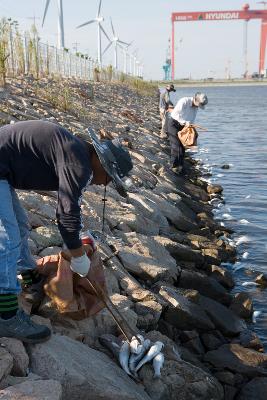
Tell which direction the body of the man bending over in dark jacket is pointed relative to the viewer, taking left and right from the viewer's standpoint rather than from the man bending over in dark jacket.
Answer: facing to the right of the viewer

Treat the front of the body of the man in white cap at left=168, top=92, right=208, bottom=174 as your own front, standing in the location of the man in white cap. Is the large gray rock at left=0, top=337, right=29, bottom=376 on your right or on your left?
on your right

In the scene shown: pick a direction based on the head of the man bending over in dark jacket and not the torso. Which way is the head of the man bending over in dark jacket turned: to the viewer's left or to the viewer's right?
to the viewer's right

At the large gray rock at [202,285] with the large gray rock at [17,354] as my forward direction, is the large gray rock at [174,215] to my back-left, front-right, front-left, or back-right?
back-right

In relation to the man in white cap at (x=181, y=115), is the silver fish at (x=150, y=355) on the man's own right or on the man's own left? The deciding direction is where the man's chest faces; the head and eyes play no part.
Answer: on the man's own right

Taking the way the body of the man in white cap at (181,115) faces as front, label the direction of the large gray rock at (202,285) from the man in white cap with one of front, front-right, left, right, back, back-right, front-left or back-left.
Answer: right

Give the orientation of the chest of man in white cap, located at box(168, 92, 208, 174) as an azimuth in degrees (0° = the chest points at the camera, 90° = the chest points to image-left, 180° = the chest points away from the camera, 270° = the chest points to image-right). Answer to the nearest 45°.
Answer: approximately 270°

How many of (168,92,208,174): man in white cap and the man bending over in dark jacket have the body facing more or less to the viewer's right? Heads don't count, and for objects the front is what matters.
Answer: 2
